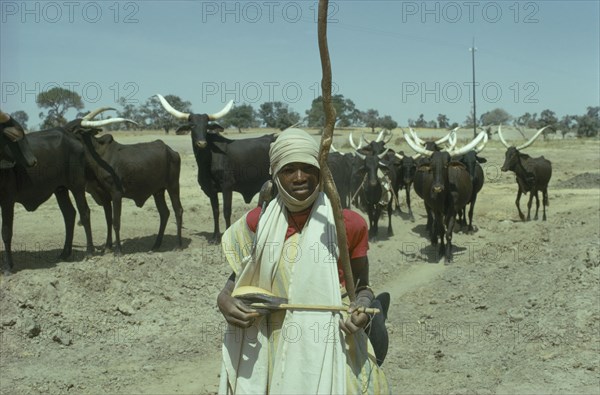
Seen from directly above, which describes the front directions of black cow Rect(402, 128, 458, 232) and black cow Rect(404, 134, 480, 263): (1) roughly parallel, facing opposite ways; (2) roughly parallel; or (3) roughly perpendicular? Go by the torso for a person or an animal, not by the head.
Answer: roughly parallel

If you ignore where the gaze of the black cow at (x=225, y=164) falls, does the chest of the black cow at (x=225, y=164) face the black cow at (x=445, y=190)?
no

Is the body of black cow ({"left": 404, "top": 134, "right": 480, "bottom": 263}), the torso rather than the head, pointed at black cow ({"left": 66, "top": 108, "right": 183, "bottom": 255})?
no

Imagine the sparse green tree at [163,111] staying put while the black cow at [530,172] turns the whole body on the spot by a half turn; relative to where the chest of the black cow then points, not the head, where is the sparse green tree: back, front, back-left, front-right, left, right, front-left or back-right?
left

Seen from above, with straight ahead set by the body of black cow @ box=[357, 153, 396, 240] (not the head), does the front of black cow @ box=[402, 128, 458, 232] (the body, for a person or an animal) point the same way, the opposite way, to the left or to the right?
the same way

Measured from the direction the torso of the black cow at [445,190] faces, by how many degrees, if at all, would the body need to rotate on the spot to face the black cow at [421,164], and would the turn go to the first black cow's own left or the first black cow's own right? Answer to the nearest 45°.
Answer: approximately 180°

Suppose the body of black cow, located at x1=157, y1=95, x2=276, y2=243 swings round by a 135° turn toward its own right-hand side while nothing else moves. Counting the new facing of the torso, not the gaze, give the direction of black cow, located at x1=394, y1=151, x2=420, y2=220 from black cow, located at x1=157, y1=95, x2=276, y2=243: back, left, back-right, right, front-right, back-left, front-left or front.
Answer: front-right

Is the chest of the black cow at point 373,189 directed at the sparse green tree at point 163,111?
no

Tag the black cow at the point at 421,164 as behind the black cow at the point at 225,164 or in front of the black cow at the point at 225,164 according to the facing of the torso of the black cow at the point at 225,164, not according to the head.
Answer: behind

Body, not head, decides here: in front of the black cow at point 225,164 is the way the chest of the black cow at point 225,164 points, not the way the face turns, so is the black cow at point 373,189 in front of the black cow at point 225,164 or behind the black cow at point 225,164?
behind

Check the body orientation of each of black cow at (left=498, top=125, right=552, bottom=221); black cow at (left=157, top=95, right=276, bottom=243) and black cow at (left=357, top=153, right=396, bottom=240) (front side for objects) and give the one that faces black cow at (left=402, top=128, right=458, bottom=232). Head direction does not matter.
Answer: black cow at (left=498, top=125, right=552, bottom=221)

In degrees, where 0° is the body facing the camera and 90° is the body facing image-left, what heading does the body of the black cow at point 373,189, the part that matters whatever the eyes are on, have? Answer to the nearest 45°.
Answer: approximately 0°

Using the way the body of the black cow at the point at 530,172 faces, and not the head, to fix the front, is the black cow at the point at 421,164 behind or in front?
in front

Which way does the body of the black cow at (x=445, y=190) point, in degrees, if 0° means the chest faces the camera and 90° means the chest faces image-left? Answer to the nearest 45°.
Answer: approximately 0°

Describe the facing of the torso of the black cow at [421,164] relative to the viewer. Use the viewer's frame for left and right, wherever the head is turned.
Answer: facing the viewer

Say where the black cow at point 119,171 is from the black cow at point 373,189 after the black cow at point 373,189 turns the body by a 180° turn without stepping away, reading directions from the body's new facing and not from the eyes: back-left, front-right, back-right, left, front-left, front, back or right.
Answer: back-left

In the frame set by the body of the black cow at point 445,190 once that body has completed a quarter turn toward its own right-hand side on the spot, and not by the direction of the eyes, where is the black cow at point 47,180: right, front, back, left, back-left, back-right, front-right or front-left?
front-left
